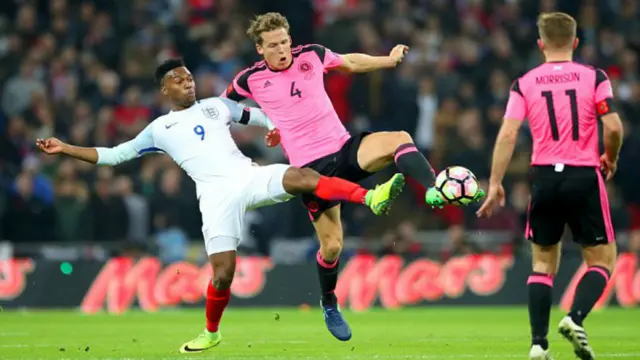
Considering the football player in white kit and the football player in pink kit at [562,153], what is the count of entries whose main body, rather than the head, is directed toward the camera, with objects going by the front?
1

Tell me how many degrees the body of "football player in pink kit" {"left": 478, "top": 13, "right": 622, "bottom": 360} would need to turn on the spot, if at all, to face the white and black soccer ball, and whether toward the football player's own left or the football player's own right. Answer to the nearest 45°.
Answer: approximately 90° to the football player's own left

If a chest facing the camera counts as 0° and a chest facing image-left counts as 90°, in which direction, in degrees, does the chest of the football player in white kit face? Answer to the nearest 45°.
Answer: approximately 0°

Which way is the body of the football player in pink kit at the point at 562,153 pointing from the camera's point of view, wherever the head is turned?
away from the camera

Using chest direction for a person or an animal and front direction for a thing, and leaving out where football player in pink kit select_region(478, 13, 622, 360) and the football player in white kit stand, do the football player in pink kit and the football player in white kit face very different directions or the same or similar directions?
very different directions

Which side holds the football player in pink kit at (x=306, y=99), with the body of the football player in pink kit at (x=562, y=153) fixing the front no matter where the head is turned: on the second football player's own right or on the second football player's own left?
on the second football player's own left

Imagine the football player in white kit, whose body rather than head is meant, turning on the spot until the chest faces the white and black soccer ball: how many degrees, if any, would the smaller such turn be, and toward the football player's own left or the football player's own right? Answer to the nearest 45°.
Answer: approximately 45° to the football player's own left

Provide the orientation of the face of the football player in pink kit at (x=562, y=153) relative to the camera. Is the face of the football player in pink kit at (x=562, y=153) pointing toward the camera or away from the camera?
away from the camera
